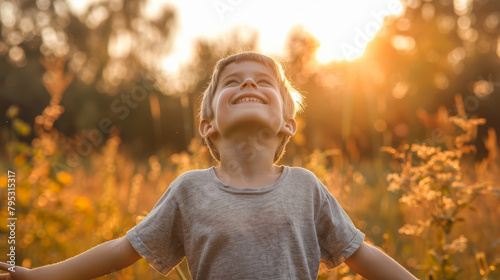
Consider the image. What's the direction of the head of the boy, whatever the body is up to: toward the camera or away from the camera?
toward the camera

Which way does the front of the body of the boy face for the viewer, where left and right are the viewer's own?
facing the viewer
